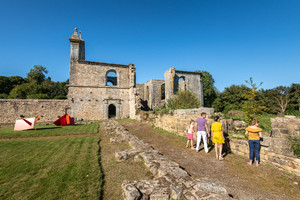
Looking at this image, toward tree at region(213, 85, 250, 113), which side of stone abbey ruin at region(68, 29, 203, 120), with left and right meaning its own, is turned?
left

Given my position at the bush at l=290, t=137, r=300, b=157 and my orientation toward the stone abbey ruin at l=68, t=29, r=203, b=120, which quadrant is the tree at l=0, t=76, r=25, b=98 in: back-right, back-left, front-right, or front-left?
front-left

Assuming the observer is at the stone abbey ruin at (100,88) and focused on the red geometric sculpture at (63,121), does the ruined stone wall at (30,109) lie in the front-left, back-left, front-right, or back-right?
front-right

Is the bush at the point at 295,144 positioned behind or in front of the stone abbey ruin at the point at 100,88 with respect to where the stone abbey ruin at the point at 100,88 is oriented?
in front

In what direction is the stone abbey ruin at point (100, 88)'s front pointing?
toward the camera

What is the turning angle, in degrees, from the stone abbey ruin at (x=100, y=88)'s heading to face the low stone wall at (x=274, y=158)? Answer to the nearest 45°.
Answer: approximately 45° to its left

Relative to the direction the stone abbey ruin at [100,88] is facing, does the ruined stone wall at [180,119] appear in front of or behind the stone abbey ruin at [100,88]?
in front

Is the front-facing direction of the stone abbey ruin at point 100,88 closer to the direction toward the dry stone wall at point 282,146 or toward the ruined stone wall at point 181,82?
the dry stone wall

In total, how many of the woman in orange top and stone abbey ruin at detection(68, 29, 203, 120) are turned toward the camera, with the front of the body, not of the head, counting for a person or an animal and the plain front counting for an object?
1

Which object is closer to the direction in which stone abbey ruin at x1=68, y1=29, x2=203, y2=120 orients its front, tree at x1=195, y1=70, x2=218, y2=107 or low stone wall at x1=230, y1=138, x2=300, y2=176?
the low stone wall
